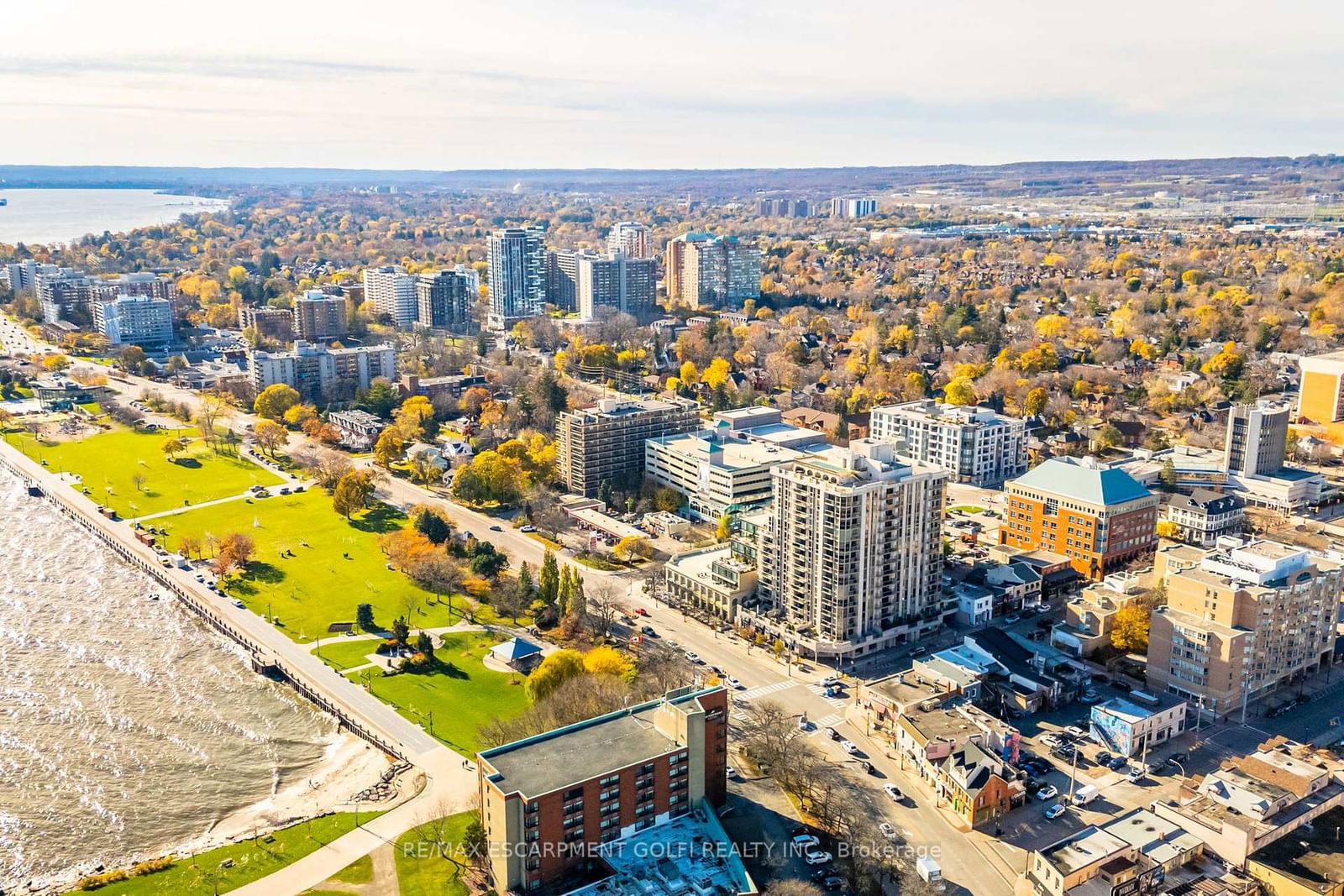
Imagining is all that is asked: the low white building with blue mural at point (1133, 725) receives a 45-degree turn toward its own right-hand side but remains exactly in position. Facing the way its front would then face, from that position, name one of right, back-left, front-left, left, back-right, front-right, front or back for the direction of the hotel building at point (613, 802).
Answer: front-right

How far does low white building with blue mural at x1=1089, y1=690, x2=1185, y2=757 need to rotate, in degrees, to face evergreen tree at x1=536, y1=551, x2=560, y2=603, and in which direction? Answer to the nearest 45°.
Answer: approximately 135° to its right

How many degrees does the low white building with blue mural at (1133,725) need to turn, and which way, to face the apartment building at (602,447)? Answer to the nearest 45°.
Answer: approximately 180°

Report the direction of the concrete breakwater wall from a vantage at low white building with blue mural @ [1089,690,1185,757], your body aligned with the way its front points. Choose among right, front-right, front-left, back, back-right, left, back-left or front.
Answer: back-right

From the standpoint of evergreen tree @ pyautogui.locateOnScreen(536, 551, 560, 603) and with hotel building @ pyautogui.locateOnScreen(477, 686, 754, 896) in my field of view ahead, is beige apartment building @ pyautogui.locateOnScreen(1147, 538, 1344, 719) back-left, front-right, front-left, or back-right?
front-left

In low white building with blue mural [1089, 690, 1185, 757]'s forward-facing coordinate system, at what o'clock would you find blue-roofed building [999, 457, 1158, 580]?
The blue-roofed building is roughly at 7 o'clock from the low white building with blue mural.

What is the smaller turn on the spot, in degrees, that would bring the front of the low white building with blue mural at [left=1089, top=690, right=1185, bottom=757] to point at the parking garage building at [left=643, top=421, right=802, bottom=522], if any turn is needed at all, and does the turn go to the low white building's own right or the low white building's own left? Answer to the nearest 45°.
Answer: approximately 180°

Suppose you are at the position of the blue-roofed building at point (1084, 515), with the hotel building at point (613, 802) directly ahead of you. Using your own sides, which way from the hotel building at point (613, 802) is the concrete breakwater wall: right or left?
right

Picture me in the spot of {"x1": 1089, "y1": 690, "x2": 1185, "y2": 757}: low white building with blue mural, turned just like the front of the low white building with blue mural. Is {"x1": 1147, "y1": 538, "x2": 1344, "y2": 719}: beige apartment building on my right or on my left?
on my left

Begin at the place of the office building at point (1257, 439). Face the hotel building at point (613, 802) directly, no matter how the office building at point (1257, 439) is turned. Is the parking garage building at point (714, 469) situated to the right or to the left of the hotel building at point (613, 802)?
right
